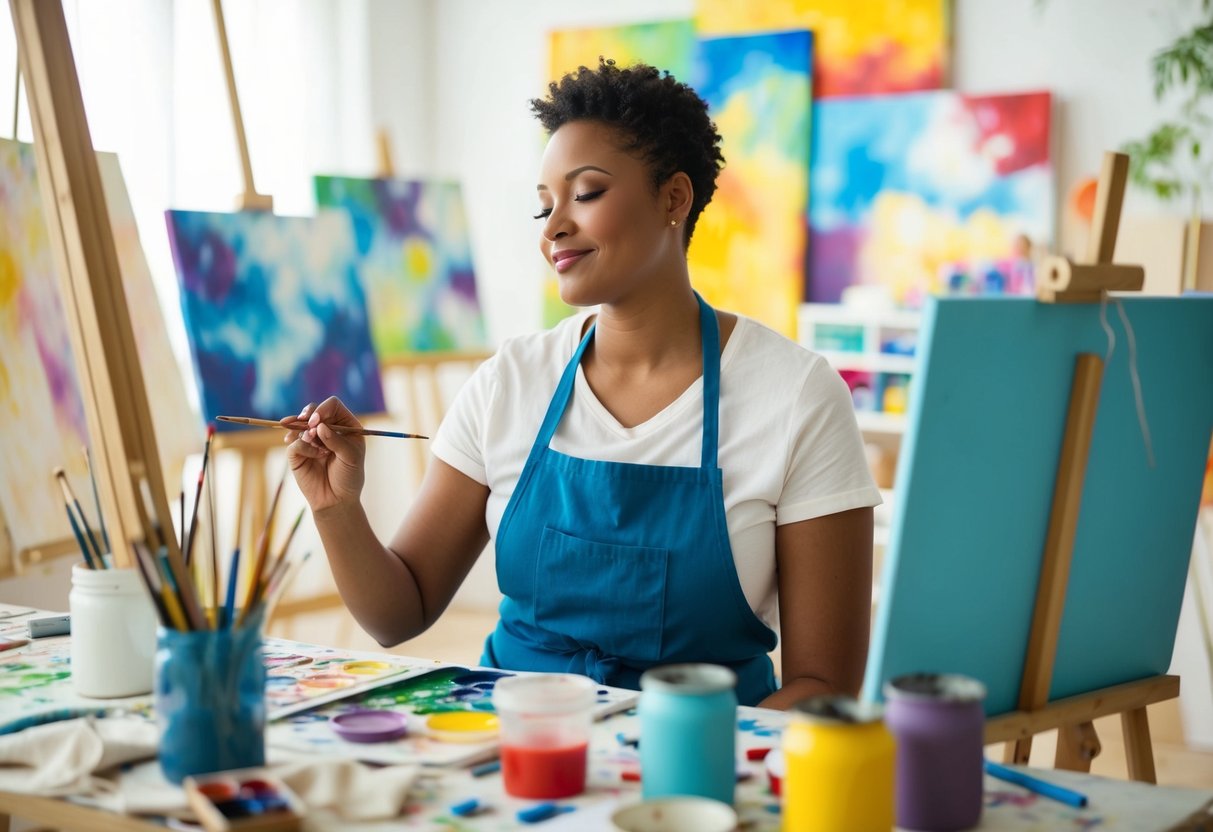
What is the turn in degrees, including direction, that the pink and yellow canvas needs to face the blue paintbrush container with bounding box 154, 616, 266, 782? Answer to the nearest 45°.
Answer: approximately 45° to its right

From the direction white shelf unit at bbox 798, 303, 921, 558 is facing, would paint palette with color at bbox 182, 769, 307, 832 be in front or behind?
in front

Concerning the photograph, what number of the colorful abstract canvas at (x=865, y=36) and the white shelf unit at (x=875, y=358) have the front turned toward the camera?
2

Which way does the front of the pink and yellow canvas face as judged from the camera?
facing the viewer and to the right of the viewer

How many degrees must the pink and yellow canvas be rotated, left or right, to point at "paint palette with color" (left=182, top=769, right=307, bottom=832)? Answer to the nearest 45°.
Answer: approximately 45° to its right

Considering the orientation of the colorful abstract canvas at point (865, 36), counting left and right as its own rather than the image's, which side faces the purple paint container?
front

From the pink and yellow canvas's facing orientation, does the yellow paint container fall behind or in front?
in front

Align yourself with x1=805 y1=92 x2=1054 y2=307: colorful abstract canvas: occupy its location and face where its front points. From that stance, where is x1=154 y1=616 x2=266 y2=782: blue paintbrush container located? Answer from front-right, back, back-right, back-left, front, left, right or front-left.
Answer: front

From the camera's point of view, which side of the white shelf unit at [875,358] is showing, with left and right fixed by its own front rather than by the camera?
front

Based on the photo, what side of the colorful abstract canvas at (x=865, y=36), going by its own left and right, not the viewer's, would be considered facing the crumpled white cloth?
front

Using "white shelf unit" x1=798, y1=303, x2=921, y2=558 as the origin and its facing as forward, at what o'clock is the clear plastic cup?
The clear plastic cup is roughly at 12 o'clock from the white shelf unit.

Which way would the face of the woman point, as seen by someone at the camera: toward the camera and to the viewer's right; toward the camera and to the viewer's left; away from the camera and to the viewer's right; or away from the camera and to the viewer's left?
toward the camera and to the viewer's left

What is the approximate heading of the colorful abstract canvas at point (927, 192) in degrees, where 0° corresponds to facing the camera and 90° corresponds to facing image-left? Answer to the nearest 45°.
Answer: approximately 0°

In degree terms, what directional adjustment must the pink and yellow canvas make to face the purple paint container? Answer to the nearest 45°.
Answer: approximately 45° to its right
